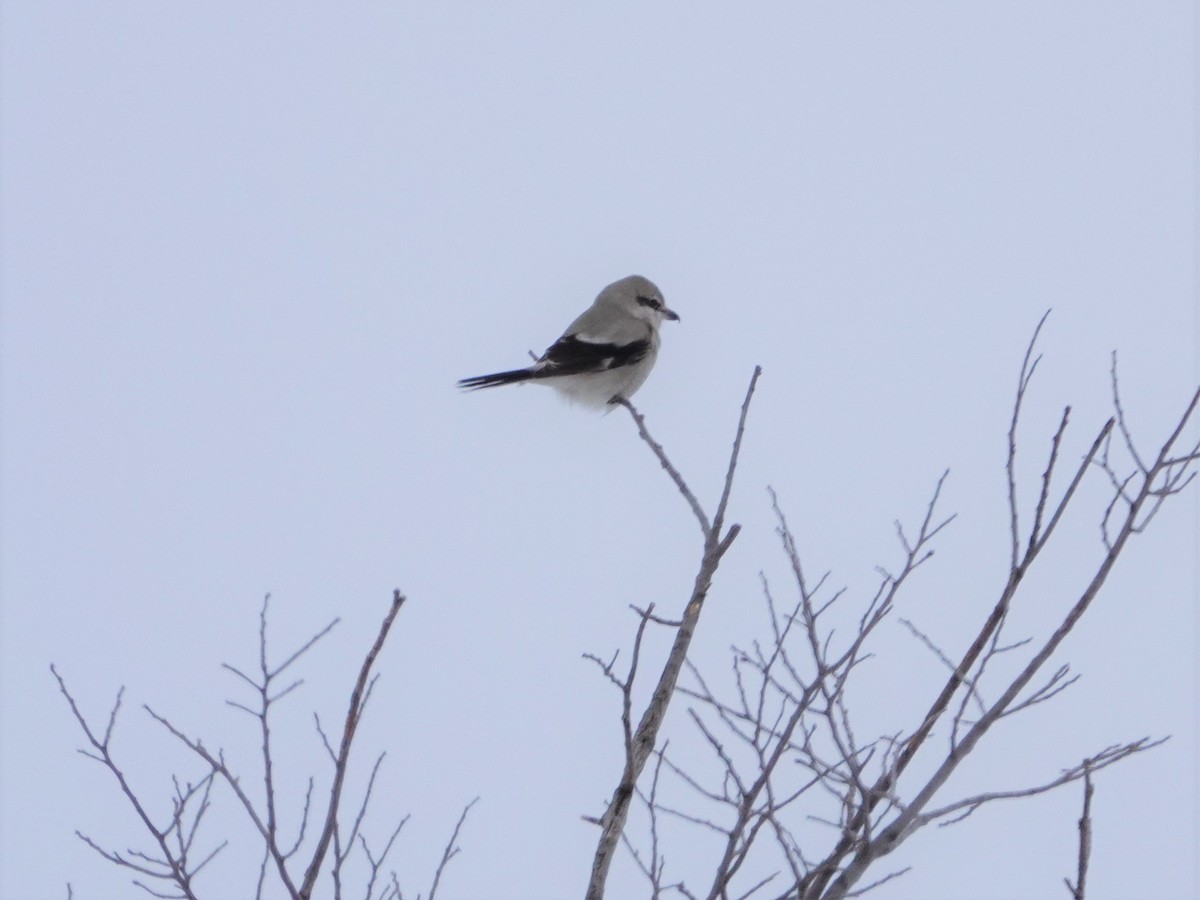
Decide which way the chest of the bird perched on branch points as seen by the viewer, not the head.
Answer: to the viewer's right

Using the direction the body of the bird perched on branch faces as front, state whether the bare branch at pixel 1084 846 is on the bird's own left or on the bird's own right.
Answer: on the bird's own right
